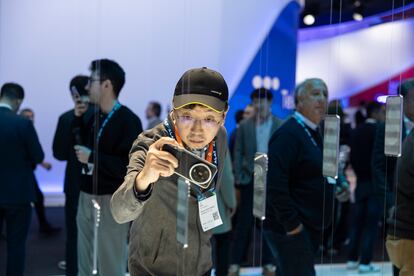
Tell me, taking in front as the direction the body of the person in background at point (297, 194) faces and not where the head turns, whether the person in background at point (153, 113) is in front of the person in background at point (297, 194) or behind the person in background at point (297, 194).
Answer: behind

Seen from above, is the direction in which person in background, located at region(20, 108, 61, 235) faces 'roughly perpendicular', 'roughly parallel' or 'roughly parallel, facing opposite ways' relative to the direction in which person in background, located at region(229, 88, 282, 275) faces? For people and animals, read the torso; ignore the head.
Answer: roughly perpendicular

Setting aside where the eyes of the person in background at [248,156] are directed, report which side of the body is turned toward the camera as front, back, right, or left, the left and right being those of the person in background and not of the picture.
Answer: front

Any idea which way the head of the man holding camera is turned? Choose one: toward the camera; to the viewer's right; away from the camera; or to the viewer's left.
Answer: toward the camera

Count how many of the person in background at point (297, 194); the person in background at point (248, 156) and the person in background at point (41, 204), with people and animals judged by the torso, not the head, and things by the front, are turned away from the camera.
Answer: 0

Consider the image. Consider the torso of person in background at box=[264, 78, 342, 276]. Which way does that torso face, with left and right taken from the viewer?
facing the viewer and to the right of the viewer

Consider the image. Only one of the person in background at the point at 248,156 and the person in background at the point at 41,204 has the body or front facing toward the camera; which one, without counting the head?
the person in background at the point at 248,156

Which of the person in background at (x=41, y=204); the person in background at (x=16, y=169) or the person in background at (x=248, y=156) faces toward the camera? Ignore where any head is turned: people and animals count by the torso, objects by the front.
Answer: the person in background at (x=248, y=156)

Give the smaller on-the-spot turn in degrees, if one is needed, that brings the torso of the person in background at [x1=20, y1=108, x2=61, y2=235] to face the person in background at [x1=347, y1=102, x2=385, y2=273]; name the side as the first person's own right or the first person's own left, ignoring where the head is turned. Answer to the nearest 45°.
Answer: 0° — they already face them

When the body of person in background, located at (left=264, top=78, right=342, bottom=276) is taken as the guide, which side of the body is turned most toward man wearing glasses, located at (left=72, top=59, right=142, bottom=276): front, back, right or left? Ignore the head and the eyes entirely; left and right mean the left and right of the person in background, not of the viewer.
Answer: right

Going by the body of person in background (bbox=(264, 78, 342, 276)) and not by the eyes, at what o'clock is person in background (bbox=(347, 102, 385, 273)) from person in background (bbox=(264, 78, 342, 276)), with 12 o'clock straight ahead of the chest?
person in background (bbox=(347, 102, 385, 273)) is roughly at 8 o'clock from person in background (bbox=(264, 78, 342, 276)).

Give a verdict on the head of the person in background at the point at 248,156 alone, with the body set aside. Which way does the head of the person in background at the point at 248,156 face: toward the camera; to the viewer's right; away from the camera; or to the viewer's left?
toward the camera

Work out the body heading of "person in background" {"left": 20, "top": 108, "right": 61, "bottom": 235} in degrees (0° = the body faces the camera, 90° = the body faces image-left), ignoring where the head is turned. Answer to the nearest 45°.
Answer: approximately 270°
